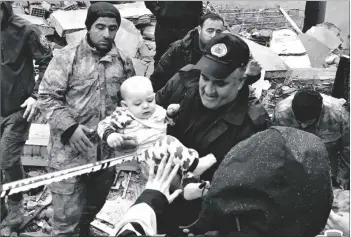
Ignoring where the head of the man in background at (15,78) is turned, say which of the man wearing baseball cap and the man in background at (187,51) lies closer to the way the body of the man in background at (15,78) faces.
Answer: the man wearing baseball cap

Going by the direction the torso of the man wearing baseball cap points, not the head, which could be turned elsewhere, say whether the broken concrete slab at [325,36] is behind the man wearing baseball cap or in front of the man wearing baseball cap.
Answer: behind

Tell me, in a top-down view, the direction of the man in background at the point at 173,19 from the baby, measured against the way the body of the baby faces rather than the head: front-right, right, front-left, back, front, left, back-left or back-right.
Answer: back-left

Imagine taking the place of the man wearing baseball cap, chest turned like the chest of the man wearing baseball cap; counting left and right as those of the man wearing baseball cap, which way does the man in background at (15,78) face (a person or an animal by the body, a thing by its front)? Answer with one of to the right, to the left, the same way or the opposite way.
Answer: to the left

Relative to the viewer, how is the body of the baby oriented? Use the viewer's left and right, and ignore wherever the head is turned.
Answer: facing the viewer and to the right of the viewer

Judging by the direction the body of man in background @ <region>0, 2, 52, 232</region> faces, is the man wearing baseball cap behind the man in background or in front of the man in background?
in front

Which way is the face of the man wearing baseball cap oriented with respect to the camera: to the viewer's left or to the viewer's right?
to the viewer's left
